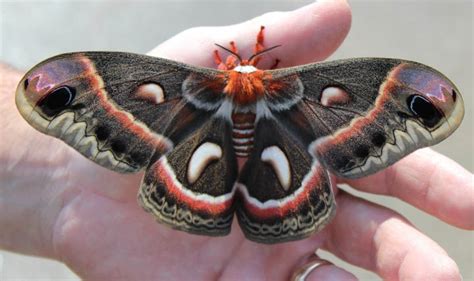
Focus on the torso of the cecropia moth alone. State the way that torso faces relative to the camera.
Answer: away from the camera
